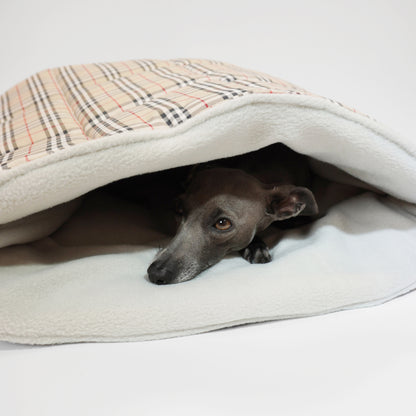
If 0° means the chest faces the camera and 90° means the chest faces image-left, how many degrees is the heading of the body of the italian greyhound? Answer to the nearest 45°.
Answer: approximately 45°
